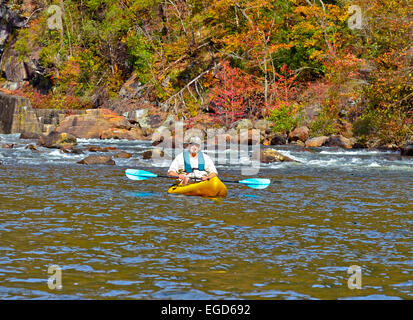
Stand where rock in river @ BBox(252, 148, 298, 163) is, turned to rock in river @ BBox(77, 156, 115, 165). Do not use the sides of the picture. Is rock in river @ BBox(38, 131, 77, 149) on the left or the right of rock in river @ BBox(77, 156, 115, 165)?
right

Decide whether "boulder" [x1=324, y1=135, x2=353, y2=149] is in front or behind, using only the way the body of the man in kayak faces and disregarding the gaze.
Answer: behind

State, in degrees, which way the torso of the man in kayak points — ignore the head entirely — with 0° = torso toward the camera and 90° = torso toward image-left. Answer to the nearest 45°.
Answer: approximately 0°

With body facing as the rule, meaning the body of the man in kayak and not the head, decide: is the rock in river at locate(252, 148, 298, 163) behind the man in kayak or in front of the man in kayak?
behind

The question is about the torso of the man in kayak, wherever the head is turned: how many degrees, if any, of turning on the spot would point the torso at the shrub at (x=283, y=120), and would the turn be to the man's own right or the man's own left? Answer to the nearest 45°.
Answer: approximately 180°

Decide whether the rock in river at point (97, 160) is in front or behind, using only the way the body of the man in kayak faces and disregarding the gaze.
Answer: behind

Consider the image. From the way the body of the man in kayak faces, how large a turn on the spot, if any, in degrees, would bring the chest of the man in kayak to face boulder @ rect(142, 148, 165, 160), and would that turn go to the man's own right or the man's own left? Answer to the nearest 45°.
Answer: approximately 180°

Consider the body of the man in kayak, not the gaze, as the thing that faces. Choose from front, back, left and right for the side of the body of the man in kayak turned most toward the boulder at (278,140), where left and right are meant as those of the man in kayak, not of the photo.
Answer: back

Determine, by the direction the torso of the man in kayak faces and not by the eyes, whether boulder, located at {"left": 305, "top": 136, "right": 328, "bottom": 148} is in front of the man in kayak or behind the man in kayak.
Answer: behind

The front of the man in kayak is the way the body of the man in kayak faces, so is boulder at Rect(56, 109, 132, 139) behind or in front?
behind
